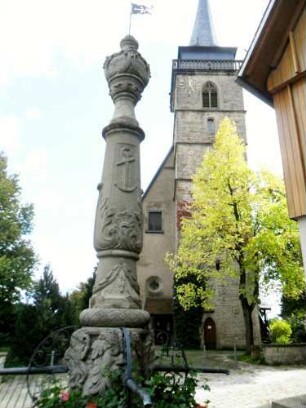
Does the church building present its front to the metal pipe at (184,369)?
yes

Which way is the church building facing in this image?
toward the camera

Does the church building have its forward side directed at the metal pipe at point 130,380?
yes

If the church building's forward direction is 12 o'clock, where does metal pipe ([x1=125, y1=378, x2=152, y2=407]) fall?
The metal pipe is roughly at 12 o'clock from the church building.

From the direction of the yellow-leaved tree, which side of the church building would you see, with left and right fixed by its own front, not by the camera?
front

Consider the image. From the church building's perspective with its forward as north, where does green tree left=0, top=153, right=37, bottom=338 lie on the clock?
The green tree is roughly at 2 o'clock from the church building.

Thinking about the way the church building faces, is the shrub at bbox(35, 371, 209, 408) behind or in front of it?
in front

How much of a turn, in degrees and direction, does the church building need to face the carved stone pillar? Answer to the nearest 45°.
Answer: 0° — it already faces it
